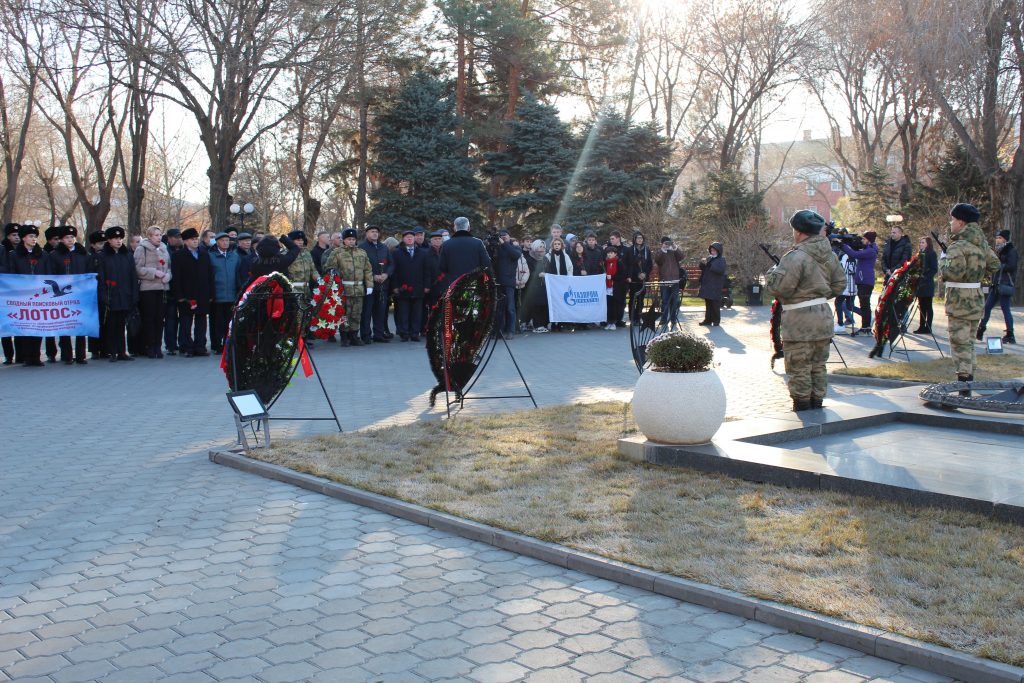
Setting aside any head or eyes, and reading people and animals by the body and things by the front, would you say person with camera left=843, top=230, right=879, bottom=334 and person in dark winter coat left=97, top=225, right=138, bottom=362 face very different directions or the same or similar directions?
very different directions

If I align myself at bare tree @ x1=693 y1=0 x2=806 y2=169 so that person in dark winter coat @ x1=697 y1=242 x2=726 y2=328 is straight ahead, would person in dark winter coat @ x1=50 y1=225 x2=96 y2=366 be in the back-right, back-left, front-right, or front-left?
front-right

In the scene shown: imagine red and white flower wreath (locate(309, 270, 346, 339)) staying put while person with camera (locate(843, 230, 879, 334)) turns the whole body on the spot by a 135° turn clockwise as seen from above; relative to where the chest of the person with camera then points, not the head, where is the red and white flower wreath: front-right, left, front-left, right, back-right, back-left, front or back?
back

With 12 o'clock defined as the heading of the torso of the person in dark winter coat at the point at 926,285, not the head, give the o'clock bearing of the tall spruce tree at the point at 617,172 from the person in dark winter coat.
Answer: The tall spruce tree is roughly at 2 o'clock from the person in dark winter coat.

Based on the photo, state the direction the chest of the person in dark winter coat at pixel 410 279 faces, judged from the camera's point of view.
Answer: toward the camera

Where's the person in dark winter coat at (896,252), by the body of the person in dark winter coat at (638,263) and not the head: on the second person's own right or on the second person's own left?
on the second person's own left

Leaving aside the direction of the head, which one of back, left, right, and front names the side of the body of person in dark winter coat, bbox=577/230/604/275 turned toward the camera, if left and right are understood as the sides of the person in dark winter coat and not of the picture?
front

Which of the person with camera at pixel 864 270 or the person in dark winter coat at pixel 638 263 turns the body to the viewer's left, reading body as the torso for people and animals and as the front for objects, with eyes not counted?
the person with camera

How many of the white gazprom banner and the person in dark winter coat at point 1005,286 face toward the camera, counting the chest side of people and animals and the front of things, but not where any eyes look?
1

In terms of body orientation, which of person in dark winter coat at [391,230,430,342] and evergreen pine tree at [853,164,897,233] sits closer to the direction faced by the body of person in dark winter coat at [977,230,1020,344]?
the person in dark winter coat

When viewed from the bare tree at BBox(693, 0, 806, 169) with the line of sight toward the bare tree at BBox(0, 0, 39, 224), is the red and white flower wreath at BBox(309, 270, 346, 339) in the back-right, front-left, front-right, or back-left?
front-left

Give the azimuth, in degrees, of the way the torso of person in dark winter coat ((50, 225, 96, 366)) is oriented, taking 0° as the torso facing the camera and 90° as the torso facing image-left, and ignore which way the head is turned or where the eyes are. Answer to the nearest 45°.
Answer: approximately 0°

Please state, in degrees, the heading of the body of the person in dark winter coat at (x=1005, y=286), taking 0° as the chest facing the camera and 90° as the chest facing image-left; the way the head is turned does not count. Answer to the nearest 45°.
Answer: approximately 90°

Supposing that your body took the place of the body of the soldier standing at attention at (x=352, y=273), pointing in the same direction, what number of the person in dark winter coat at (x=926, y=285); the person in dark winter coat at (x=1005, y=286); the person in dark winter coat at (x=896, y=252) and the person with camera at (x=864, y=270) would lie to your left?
4
